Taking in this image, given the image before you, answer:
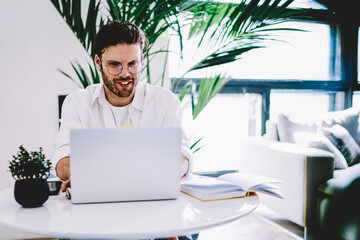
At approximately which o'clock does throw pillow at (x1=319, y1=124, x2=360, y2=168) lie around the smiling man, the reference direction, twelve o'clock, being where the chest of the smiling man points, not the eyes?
The throw pillow is roughly at 8 o'clock from the smiling man.

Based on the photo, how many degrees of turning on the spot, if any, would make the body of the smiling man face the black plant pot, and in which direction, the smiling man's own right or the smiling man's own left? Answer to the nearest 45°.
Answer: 0° — they already face it

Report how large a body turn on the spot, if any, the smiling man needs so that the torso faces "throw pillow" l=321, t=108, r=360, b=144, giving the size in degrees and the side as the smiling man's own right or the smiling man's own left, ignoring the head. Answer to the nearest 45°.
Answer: approximately 135° to the smiling man's own left

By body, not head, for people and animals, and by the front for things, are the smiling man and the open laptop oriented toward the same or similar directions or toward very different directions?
very different directions

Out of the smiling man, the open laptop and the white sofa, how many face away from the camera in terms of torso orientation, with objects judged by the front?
1

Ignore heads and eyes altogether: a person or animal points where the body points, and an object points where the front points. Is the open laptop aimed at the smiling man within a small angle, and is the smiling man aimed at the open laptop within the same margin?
yes

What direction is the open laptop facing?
away from the camera

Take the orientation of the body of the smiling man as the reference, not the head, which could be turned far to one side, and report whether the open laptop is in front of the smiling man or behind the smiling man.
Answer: in front

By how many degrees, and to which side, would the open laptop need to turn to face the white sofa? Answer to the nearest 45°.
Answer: approximately 45° to its right

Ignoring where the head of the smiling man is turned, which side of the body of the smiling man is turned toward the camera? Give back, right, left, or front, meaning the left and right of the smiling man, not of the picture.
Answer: front

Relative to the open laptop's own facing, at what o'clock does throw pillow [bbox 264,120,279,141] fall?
The throw pillow is roughly at 1 o'clock from the open laptop.
